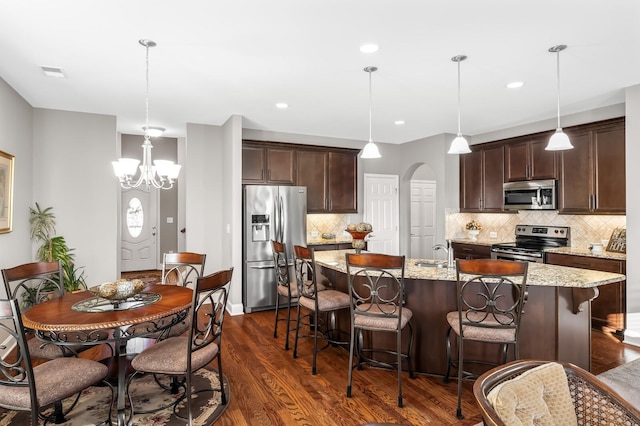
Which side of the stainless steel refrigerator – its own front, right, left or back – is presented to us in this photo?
front

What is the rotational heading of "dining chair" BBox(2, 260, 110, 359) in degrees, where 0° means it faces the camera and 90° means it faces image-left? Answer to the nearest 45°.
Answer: approximately 315°

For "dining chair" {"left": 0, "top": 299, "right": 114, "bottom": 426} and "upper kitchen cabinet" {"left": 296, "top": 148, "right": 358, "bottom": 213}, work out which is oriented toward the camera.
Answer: the upper kitchen cabinet

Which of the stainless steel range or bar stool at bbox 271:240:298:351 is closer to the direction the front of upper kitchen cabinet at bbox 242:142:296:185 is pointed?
the bar stool

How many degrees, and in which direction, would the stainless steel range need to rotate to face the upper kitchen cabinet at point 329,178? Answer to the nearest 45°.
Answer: approximately 45° to its right

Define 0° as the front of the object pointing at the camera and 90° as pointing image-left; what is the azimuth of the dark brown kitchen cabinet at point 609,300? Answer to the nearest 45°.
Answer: approximately 45°

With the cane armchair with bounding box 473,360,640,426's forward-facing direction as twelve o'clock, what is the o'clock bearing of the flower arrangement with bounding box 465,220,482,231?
The flower arrangement is roughly at 7 o'clock from the cane armchair.

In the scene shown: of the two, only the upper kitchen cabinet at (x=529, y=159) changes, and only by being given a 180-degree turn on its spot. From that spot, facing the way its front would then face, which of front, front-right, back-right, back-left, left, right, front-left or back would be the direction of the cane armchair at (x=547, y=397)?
back-right

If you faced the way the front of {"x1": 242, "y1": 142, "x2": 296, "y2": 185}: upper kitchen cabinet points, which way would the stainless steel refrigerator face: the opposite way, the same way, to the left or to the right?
the same way

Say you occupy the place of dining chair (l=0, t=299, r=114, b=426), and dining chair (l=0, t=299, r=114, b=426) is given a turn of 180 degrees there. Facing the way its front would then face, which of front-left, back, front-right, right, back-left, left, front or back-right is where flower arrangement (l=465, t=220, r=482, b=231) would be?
back-left

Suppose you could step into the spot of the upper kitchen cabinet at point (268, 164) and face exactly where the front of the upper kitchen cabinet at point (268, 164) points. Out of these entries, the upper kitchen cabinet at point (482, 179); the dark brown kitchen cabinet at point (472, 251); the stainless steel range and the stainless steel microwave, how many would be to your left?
4

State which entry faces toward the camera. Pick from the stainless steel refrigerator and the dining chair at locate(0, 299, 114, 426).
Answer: the stainless steel refrigerator

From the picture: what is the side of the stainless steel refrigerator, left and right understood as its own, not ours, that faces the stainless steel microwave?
left

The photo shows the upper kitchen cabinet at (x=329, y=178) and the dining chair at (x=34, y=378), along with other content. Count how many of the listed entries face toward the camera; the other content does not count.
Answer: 1

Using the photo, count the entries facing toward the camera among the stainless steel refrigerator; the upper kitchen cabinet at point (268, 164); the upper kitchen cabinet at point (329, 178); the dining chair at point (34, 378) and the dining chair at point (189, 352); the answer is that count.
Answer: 3

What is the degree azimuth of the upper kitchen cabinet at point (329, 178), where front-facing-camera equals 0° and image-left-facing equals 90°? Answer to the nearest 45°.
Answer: approximately 0°

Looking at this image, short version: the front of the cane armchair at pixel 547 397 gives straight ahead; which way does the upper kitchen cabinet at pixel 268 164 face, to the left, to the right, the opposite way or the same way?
the same way

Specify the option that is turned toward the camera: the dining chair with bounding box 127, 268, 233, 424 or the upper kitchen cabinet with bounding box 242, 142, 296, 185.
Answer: the upper kitchen cabinet

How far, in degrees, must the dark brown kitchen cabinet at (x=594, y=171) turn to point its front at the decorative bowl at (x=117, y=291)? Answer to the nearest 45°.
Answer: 0° — it already faces it
